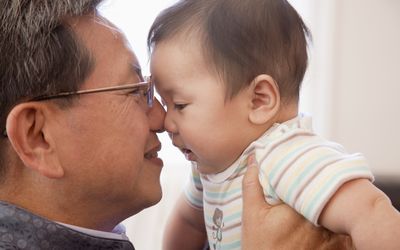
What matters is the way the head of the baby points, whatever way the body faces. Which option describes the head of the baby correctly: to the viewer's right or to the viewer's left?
to the viewer's left

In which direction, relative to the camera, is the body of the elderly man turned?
to the viewer's right

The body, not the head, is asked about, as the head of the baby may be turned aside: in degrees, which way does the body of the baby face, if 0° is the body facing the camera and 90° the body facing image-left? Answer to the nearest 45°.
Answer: approximately 45°

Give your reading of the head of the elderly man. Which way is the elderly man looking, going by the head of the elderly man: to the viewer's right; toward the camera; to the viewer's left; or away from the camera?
to the viewer's right
